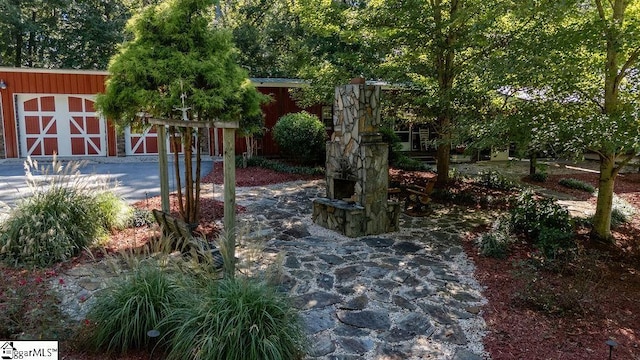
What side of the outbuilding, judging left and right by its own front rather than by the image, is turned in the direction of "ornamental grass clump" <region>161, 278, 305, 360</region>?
front

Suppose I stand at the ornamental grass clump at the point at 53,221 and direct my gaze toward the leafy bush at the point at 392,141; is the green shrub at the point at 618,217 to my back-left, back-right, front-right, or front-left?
front-right

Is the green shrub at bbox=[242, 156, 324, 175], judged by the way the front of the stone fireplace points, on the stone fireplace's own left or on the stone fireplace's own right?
on the stone fireplace's own right

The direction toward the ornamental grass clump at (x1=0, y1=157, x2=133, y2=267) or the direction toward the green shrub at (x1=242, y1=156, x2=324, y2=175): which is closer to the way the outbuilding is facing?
the ornamental grass clump

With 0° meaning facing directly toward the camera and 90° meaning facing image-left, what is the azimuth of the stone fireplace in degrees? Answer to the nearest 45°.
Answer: approximately 45°

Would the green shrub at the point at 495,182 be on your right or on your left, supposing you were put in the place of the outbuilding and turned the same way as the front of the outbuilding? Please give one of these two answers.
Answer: on your left

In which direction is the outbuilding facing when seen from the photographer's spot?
facing the viewer

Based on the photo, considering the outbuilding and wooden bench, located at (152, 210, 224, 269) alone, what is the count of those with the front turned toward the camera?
1

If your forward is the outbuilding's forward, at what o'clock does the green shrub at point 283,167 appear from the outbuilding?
The green shrub is roughly at 10 o'clock from the outbuilding.

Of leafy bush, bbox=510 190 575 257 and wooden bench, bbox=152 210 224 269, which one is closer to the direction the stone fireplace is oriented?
the wooden bench

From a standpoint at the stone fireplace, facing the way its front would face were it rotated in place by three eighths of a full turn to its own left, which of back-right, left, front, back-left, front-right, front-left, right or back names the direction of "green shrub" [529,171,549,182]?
front-left

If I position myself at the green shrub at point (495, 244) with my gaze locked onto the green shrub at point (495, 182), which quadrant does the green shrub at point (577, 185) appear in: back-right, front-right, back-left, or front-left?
front-right

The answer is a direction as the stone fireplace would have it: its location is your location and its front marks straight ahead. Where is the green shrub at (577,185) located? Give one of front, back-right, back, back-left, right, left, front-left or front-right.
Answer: back

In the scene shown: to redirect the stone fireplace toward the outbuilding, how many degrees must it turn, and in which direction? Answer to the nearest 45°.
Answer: approximately 90° to its right

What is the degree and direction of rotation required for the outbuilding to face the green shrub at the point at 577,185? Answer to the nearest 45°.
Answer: approximately 45° to its left

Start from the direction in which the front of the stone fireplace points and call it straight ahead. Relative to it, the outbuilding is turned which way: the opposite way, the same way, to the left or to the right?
to the left
